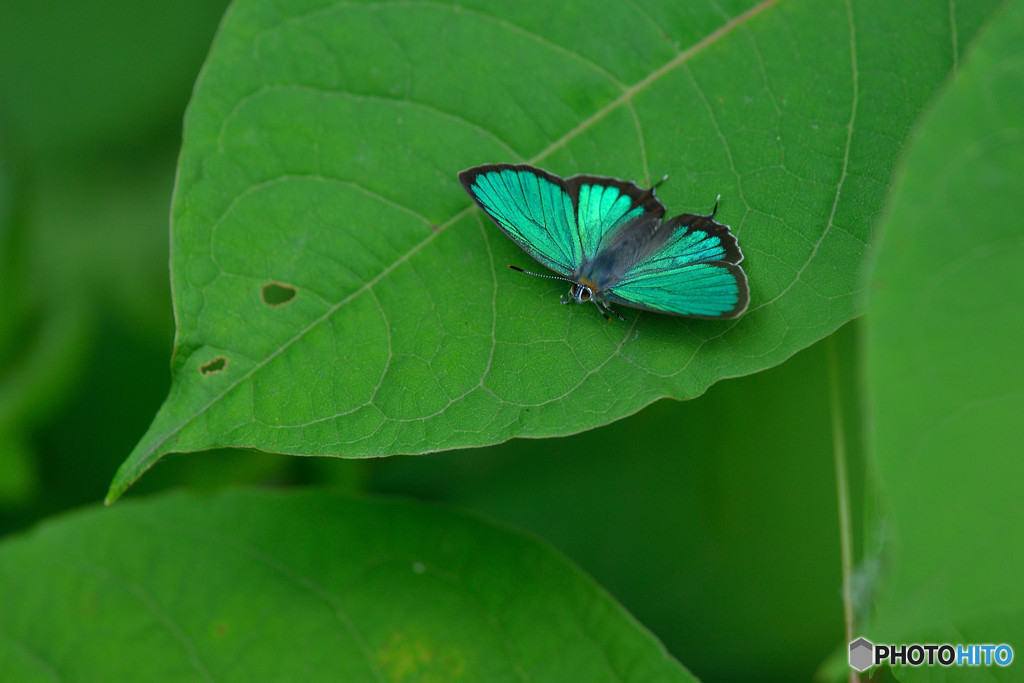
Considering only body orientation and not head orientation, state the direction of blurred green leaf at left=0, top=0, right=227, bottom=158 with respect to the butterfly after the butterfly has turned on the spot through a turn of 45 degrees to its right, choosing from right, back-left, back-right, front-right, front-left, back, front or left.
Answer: front-right

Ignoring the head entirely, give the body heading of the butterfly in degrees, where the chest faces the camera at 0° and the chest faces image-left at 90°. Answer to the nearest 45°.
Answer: approximately 45°
